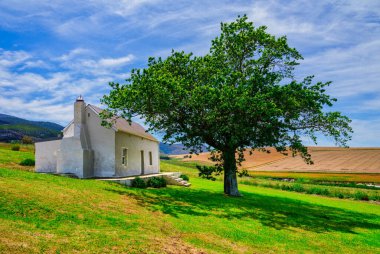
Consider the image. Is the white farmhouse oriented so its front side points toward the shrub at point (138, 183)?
yes

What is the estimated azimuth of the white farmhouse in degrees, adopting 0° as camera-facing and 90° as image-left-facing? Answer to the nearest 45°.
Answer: approximately 315°

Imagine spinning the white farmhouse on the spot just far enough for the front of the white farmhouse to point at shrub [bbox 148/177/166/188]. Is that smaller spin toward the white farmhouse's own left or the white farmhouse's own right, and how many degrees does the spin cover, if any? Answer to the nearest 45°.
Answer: approximately 45° to the white farmhouse's own left

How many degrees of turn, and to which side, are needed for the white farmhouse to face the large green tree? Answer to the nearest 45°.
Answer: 0° — it already faces it

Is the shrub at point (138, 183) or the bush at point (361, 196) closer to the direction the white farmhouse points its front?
the shrub

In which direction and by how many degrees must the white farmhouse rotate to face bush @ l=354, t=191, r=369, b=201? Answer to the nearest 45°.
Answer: approximately 45° to its left

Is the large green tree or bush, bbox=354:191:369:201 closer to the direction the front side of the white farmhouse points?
the large green tree
